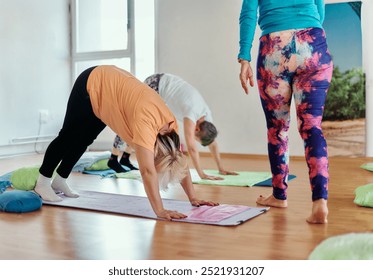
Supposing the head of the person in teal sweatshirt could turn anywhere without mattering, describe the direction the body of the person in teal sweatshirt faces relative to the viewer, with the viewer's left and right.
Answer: facing away from the viewer and to the left of the viewer

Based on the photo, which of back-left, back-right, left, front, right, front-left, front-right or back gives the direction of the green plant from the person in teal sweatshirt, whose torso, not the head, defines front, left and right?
front-right

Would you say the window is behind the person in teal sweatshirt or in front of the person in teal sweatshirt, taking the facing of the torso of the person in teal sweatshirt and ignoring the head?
in front

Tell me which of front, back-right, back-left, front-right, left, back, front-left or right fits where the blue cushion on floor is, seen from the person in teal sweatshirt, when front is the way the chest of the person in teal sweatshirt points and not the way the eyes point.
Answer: front-left
